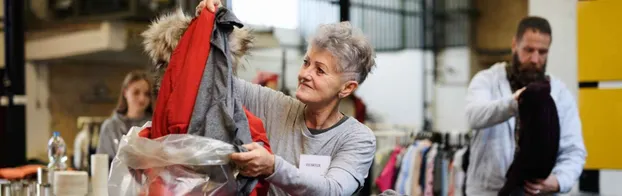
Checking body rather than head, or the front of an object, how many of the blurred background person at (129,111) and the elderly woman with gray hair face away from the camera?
0

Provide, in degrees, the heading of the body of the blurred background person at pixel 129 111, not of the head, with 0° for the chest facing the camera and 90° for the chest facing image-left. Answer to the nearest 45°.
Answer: approximately 315°

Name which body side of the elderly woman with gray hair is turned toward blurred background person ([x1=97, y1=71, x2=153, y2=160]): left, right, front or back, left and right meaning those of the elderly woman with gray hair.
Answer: right

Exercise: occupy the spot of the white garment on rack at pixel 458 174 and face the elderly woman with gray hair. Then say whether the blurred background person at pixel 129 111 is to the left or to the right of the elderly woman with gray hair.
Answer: right

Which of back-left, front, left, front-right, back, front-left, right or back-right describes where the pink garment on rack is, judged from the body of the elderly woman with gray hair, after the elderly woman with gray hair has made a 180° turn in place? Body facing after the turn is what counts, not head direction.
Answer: front-left
